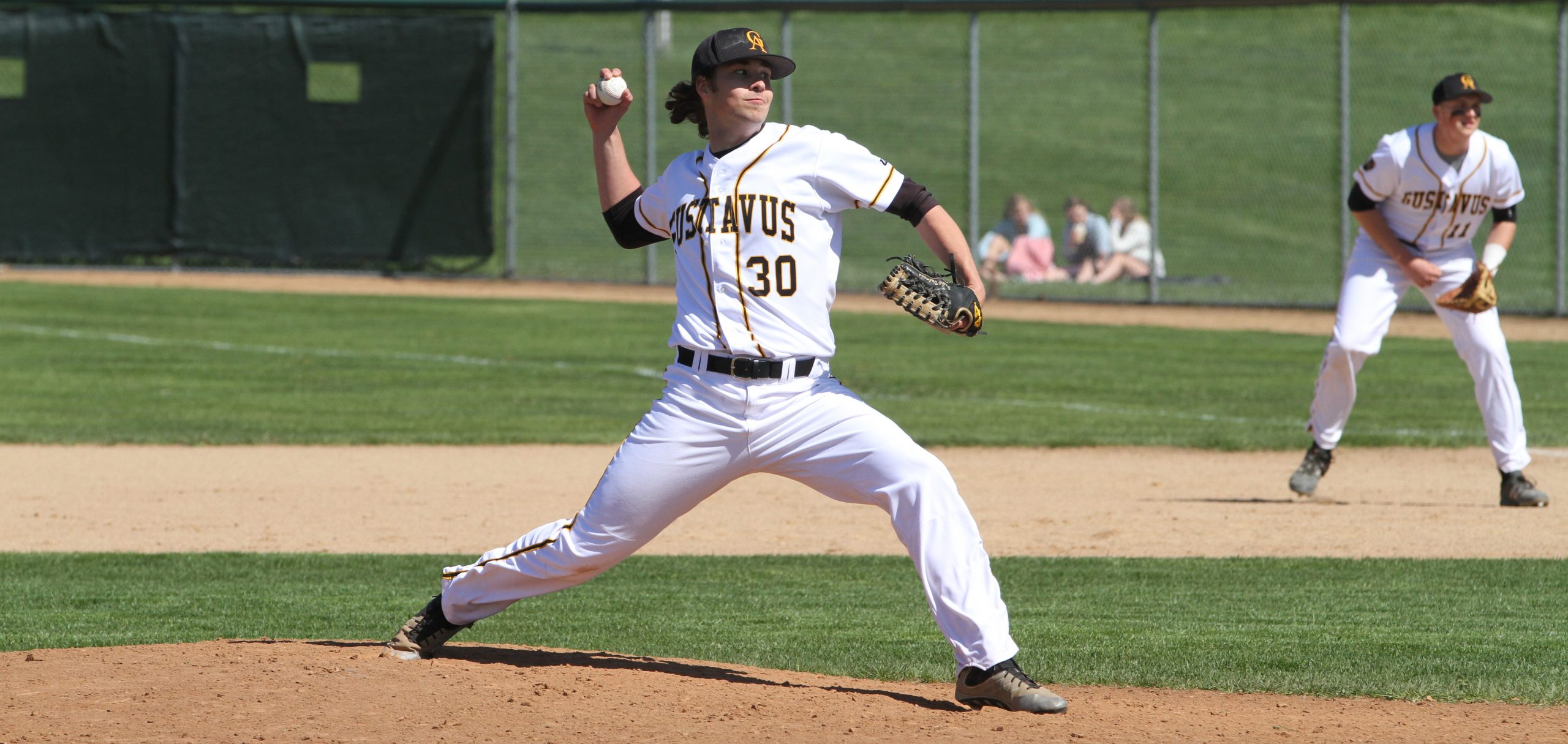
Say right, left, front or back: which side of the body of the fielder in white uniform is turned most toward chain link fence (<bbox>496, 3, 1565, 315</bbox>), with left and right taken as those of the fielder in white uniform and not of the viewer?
back

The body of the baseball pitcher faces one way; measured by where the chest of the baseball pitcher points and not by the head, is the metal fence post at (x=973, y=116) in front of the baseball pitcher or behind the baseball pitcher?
behind

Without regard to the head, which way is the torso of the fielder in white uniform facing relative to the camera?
toward the camera

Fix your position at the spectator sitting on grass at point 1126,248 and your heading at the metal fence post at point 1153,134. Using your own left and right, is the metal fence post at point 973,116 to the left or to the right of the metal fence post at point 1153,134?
right

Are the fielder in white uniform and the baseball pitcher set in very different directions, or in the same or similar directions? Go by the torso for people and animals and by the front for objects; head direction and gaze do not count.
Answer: same or similar directions

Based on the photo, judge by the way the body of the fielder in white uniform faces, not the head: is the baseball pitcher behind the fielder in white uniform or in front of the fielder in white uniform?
in front

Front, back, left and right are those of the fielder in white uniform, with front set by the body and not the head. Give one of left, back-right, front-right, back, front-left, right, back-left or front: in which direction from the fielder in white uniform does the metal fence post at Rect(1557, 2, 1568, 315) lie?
back

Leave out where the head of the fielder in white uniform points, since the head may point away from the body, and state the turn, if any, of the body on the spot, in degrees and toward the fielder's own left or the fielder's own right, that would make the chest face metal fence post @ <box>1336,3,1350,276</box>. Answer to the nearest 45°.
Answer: approximately 180°

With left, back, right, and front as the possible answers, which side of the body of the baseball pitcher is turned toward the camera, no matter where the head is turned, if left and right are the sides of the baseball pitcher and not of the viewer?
front

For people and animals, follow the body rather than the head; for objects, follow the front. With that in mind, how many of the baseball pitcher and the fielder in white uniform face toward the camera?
2

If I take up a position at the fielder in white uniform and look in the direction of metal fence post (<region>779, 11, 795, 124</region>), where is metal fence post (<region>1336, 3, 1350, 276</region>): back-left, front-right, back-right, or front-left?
front-right
